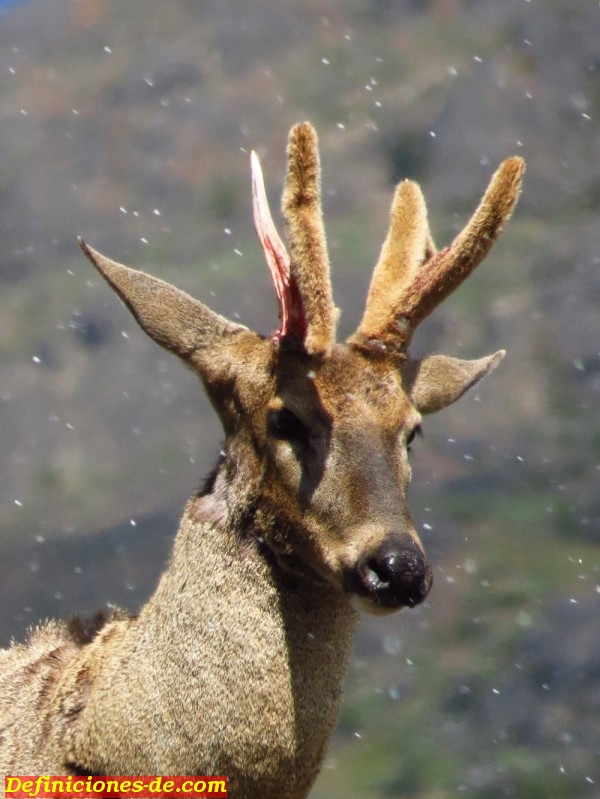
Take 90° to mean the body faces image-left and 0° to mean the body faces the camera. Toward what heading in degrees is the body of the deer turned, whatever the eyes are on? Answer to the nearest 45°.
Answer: approximately 315°
